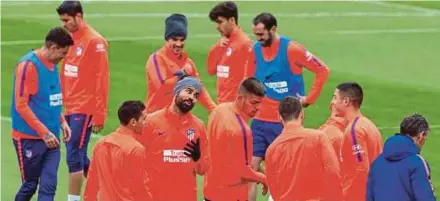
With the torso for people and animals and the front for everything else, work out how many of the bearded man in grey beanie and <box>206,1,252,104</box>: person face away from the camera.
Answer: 0

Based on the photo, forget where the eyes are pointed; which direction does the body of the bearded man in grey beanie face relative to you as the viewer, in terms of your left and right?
facing the viewer

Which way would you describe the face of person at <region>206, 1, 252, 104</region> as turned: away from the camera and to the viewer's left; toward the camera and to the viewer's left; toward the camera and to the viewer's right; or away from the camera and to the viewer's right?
toward the camera and to the viewer's left
